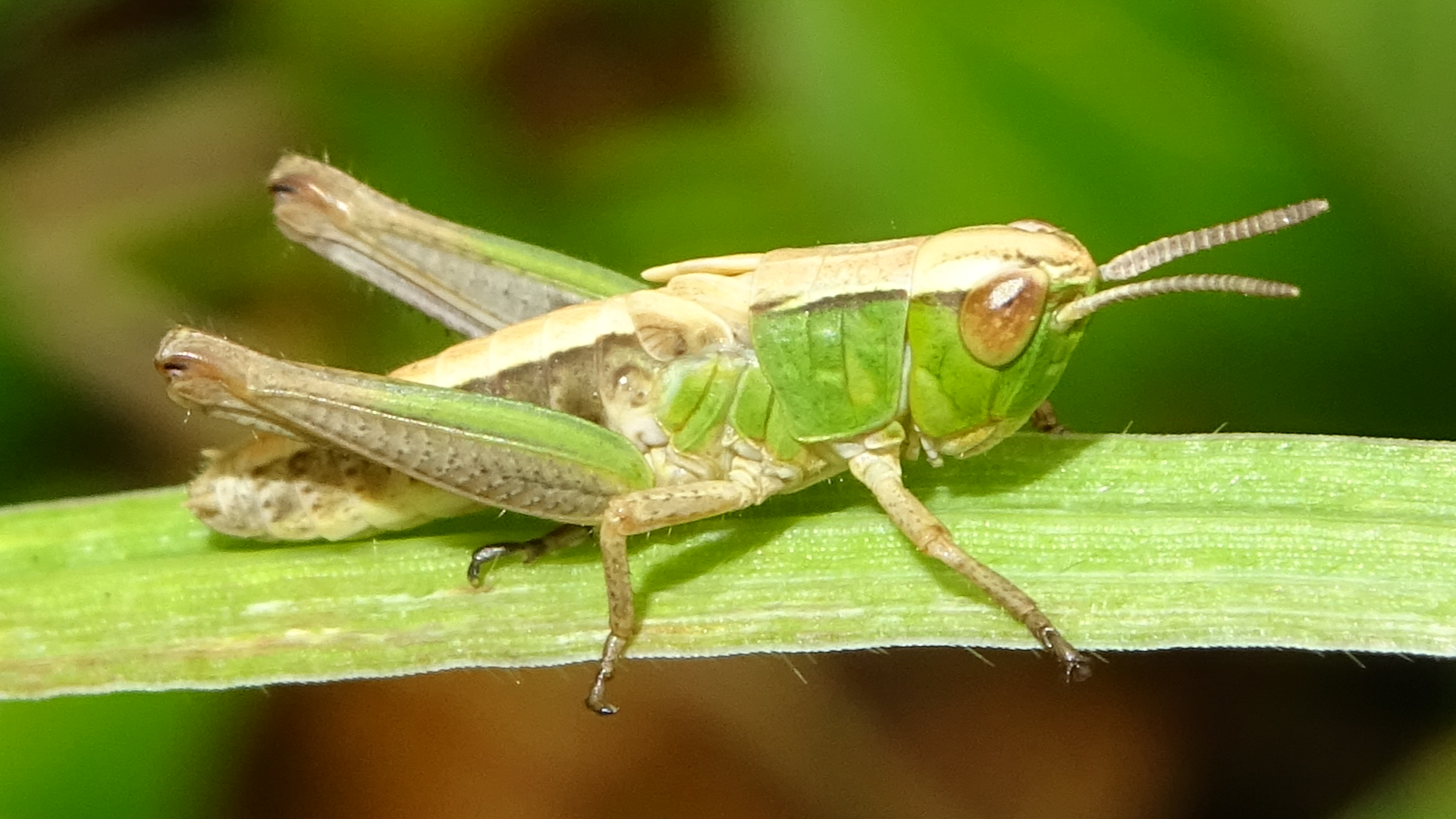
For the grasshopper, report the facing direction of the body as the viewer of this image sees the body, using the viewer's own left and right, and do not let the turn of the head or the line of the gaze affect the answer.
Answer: facing to the right of the viewer
